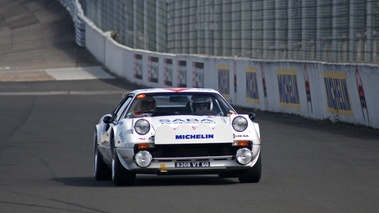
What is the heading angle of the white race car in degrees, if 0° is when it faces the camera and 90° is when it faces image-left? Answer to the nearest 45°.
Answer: approximately 0°

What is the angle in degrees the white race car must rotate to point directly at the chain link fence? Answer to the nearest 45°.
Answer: approximately 180°
